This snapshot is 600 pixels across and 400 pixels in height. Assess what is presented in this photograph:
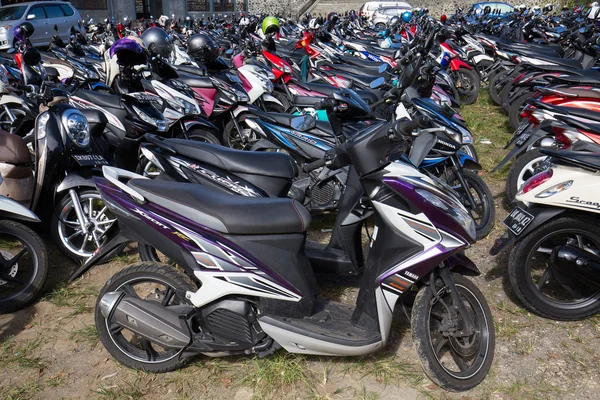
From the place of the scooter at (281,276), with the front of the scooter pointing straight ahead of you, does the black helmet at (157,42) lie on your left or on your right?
on your left

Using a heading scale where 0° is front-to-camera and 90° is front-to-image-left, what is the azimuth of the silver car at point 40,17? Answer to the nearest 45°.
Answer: approximately 45°

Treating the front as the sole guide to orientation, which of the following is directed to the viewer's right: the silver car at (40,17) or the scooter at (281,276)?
the scooter

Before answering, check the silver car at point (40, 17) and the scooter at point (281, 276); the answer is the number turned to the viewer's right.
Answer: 1

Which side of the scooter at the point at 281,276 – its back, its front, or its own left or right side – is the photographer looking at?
right

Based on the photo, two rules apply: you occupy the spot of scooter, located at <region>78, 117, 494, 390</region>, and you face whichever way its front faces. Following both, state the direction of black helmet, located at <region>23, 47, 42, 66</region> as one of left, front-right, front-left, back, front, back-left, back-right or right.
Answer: back-left

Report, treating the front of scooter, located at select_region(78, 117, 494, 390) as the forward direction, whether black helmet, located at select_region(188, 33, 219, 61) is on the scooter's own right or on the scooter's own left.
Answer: on the scooter's own left

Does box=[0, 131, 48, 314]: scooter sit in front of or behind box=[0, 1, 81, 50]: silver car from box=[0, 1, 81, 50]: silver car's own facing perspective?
in front
